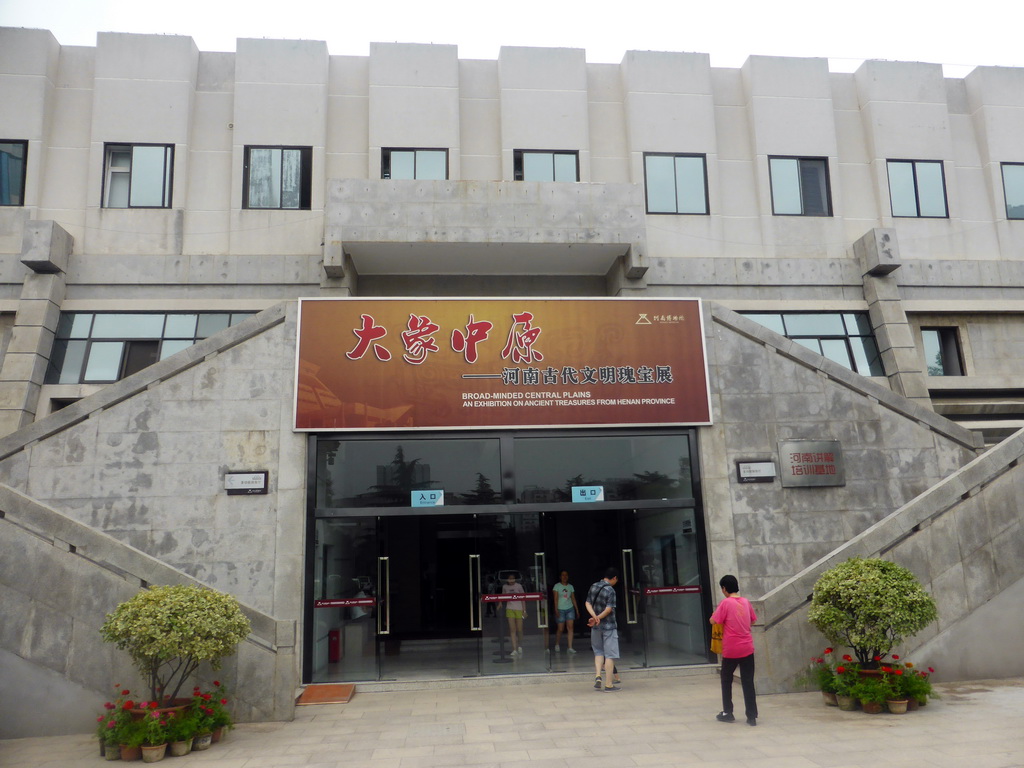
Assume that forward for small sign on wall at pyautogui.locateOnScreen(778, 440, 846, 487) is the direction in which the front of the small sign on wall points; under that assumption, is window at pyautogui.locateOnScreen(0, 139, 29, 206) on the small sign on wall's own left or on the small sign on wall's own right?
on the small sign on wall's own right

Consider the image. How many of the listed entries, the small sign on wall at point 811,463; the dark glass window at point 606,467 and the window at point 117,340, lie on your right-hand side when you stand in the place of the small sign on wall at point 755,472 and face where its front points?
2

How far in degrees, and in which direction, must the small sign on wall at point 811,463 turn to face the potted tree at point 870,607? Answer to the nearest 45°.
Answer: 0° — it already faces it

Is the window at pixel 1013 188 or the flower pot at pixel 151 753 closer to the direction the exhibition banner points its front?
the flower pot

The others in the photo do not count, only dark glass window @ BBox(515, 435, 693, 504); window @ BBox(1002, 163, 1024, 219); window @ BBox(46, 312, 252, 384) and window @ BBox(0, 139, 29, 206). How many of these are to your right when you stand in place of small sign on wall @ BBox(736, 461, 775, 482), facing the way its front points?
3

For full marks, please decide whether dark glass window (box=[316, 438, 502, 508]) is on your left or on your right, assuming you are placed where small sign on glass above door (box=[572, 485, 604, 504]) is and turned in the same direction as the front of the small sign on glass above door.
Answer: on your right

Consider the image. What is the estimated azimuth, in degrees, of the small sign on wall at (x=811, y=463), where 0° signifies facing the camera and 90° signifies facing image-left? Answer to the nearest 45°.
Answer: approximately 0°
